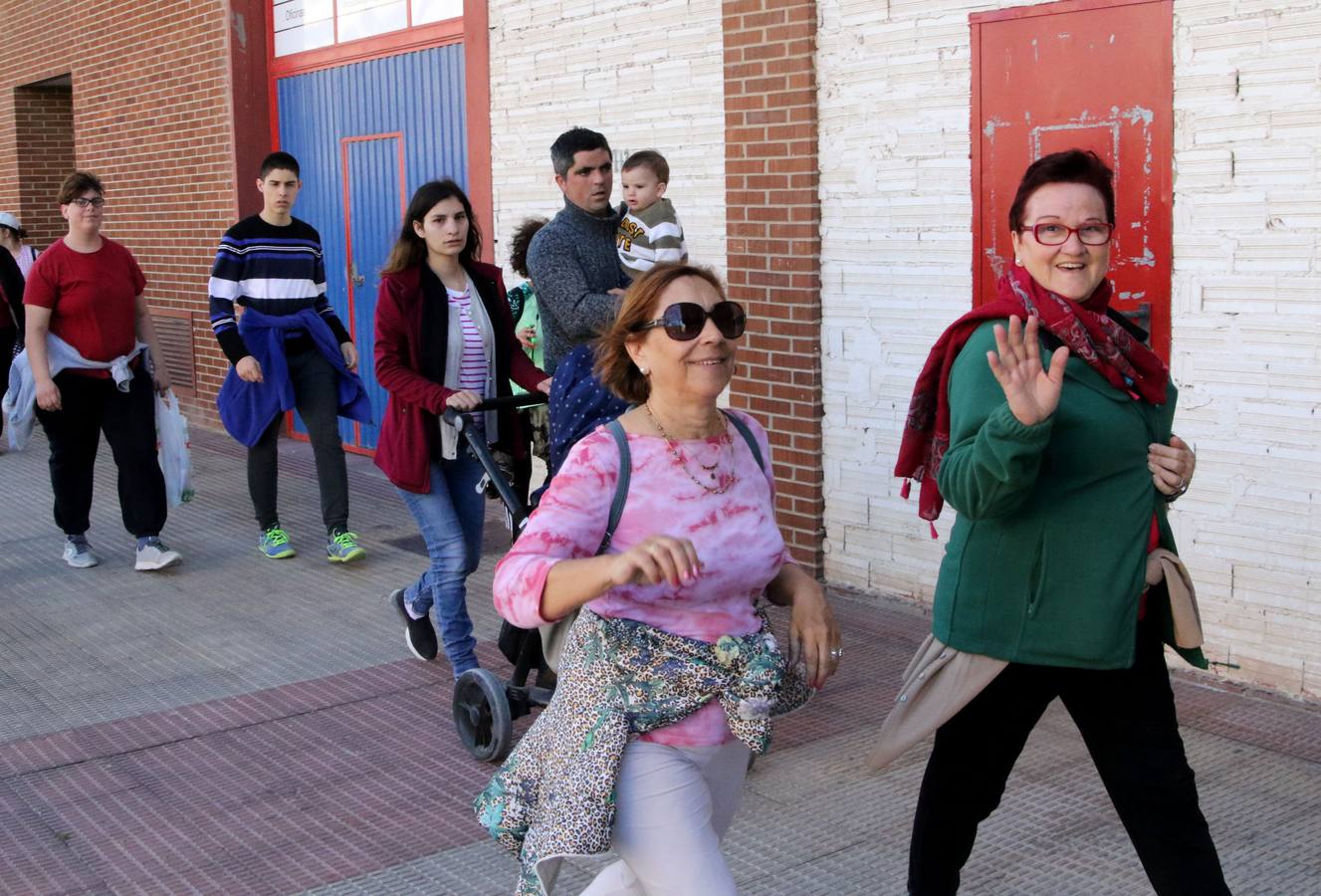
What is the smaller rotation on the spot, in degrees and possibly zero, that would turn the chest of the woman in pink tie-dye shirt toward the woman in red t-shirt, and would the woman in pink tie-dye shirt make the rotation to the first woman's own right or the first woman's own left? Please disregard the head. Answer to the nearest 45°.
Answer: approximately 180°

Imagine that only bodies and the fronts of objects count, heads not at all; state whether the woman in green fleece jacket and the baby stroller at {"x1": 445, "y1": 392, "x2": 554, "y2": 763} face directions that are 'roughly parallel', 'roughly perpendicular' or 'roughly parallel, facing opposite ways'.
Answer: roughly parallel

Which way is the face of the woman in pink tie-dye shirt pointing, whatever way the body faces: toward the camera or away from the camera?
toward the camera

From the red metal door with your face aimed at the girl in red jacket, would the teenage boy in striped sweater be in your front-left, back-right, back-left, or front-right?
front-right

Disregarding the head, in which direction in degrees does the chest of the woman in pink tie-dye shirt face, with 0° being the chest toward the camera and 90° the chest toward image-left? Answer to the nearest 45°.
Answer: approximately 315°

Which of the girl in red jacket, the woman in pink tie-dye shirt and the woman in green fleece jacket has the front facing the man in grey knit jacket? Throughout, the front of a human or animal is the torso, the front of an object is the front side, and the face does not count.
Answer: the girl in red jacket

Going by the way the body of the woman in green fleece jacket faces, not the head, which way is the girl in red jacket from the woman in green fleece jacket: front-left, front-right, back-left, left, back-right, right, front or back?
back

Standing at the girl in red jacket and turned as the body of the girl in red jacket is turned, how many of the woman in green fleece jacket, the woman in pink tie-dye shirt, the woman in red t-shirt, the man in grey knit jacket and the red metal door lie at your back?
1

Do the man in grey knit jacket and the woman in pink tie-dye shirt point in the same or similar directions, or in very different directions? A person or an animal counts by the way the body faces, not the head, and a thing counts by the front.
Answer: same or similar directions

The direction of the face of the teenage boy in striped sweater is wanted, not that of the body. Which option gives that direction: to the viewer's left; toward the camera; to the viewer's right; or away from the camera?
toward the camera

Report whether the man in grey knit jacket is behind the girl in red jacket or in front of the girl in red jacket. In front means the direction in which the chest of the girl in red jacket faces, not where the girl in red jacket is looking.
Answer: in front

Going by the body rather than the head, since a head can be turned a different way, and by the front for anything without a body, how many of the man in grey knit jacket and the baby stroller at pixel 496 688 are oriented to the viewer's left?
0

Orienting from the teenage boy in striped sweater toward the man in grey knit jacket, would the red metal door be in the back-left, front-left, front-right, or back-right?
front-left

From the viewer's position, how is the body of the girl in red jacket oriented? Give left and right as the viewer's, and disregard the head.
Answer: facing the viewer and to the right of the viewer

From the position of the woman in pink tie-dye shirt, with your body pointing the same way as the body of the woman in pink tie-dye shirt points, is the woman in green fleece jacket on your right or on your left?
on your left

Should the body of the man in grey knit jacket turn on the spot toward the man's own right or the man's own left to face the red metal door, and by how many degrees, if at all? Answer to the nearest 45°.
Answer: approximately 45° to the man's own left
